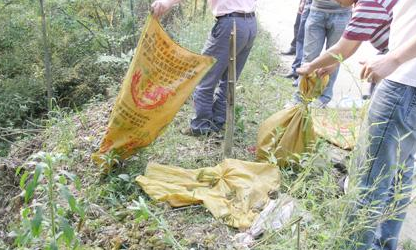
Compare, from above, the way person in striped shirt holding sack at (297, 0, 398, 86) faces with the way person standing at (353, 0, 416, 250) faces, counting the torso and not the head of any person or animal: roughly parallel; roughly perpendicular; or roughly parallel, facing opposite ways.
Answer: roughly parallel

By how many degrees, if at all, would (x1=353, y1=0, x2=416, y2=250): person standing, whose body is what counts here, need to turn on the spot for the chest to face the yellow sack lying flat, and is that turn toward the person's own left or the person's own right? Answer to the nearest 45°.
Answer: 0° — they already face it

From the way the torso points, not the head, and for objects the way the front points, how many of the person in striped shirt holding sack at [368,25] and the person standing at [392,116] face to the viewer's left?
2

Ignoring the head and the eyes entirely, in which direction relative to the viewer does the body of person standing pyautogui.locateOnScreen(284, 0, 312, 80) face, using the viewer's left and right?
facing the viewer and to the left of the viewer

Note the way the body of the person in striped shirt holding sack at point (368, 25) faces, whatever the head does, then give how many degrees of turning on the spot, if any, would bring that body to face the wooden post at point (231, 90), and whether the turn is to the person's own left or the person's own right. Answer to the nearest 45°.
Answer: approximately 45° to the person's own right

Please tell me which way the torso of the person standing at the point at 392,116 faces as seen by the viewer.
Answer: to the viewer's left

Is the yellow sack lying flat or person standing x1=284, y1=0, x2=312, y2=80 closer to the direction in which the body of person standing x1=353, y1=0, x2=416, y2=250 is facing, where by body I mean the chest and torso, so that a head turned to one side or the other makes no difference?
the yellow sack lying flat

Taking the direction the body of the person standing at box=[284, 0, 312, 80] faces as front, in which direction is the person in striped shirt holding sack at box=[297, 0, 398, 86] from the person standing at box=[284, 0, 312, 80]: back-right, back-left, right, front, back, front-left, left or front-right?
front-left

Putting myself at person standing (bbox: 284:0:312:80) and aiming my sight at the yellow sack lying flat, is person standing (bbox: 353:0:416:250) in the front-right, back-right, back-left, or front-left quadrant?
front-left

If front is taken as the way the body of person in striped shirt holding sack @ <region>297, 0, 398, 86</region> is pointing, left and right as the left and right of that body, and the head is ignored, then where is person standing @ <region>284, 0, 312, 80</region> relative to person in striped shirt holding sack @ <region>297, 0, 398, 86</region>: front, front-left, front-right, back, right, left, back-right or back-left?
right

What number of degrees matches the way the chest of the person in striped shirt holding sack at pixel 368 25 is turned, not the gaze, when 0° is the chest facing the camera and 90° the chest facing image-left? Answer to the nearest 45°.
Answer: approximately 90°
